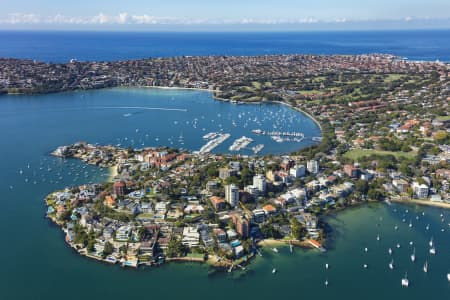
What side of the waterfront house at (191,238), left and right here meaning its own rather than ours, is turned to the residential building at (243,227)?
left

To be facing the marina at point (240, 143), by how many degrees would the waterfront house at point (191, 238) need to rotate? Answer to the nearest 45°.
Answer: approximately 180°

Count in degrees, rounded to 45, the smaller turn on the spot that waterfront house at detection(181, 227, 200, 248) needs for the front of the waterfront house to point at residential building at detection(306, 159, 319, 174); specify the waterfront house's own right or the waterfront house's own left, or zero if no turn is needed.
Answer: approximately 135° to the waterfront house's own left

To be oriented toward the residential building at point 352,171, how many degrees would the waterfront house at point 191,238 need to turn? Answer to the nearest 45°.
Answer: approximately 135° to its left

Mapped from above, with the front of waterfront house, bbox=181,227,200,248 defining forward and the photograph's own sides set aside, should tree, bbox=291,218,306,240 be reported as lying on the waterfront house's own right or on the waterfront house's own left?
on the waterfront house's own left

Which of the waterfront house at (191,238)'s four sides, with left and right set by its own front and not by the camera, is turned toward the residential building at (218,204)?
back

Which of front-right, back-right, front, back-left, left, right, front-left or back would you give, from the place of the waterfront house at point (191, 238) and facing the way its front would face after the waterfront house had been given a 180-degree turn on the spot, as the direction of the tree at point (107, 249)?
left

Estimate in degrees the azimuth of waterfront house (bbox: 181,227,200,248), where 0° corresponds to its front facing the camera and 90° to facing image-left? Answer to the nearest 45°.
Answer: approximately 0°

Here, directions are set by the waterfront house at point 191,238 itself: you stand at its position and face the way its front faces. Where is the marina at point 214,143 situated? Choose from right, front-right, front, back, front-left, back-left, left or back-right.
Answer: back

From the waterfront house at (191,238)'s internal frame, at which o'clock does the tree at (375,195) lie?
The tree is roughly at 8 o'clock from the waterfront house.
